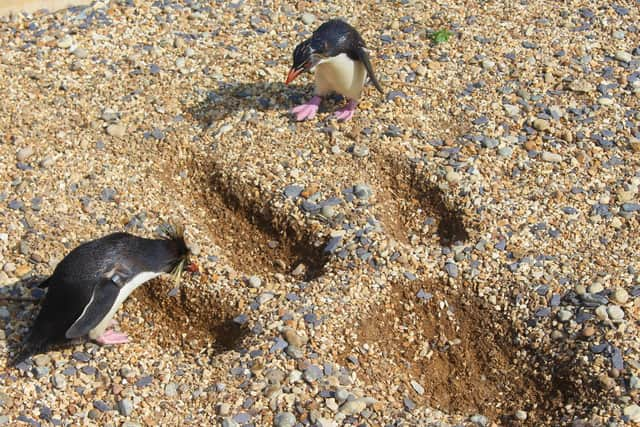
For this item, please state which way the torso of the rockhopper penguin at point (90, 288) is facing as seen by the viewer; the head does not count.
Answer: to the viewer's right

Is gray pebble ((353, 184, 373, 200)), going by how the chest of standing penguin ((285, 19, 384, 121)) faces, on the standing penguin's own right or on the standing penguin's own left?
on the standing penguin's own left

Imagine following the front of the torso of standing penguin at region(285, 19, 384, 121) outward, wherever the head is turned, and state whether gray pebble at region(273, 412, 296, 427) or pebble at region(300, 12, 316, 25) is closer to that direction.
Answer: the gray pebble

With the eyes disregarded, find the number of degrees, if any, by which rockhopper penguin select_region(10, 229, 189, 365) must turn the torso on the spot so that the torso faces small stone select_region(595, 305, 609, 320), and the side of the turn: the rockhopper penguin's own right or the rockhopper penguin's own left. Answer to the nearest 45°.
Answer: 0° — it already faces it

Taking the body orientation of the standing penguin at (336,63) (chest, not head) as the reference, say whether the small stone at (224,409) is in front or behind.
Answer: in front

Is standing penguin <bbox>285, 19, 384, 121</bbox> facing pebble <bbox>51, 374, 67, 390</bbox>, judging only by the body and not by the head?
yes

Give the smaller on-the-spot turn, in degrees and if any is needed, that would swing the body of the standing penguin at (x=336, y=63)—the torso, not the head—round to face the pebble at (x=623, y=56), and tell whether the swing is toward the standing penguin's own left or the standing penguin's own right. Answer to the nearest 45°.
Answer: approximately 135° to the standing penguin's own left

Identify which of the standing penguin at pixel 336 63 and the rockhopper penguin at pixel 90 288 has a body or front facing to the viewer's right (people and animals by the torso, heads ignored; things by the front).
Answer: the rockhopper penguin

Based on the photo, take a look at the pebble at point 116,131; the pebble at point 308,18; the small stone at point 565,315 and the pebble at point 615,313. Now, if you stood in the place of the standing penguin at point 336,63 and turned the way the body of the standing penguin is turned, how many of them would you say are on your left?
2

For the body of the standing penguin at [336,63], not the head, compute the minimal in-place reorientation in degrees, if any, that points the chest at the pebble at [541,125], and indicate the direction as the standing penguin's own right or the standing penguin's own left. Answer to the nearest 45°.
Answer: approximately 135° to the standing penguin's own left

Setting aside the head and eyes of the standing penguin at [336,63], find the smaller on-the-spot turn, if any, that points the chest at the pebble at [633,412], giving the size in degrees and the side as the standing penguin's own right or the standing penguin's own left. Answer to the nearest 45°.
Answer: approximately 90° to the standing penguin's own left
